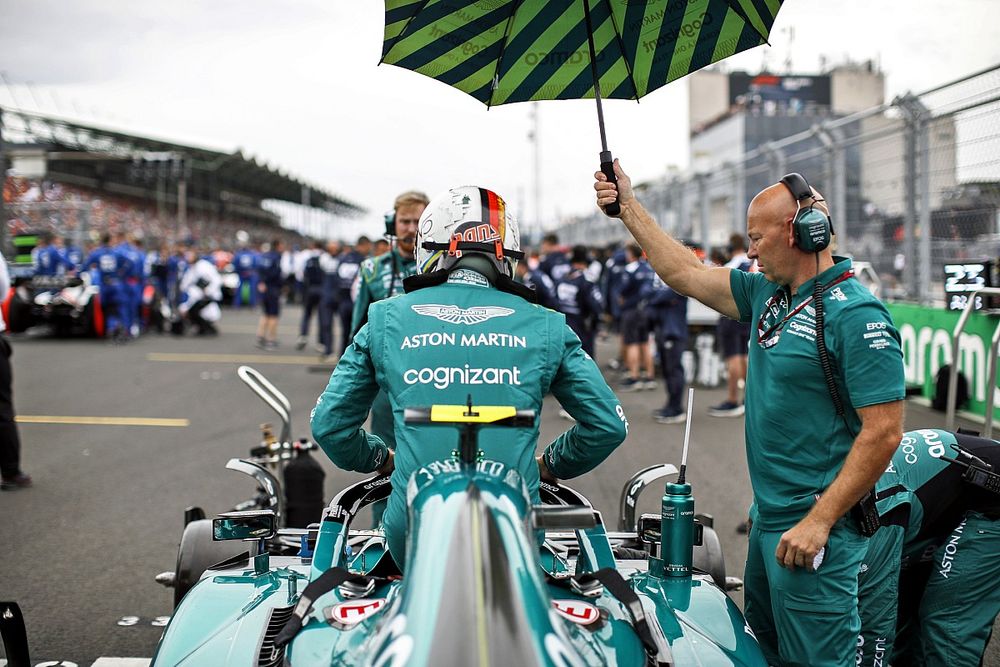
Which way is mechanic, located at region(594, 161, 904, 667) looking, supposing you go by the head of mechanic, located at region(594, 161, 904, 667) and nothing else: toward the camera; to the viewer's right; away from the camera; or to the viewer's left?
to the viewer's left

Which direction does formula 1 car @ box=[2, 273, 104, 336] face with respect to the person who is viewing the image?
facing away from the viewer

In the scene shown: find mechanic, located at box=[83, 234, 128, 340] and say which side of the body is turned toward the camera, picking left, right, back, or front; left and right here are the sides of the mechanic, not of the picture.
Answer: back

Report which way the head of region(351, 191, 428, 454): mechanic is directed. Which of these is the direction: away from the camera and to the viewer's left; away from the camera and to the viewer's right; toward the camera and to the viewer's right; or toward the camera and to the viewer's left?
toward the camera and to the viewer's right

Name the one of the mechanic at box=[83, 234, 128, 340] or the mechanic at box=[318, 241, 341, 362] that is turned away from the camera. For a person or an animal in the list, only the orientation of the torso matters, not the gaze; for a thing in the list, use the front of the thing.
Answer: the mechanic at box=[83, 234, 128, 340]

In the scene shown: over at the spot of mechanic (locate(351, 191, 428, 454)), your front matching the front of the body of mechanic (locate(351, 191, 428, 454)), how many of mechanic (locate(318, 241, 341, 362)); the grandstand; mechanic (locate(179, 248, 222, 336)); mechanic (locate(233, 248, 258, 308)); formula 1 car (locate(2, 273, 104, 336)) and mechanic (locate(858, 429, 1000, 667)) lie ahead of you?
1

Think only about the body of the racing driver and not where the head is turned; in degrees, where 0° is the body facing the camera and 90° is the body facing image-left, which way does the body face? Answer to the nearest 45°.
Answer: approximately 180°

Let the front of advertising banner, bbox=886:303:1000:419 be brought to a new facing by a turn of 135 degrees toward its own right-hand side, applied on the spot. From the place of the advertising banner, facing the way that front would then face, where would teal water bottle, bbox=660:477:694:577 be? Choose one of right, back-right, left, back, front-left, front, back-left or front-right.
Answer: back

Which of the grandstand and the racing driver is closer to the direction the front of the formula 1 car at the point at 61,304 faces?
the grandstand

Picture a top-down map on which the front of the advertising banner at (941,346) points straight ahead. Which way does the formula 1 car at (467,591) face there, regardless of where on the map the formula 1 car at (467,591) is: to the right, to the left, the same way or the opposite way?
to the right

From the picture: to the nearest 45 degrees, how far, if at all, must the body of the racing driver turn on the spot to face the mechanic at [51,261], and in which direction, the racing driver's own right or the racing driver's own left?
approximately 45° to the racing driver's own left

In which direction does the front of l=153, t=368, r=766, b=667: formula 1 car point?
away from the camera

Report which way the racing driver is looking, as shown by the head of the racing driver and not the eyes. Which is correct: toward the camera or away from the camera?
away from the camera

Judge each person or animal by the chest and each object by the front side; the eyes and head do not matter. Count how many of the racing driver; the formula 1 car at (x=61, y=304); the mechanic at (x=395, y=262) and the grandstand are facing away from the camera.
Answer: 2
